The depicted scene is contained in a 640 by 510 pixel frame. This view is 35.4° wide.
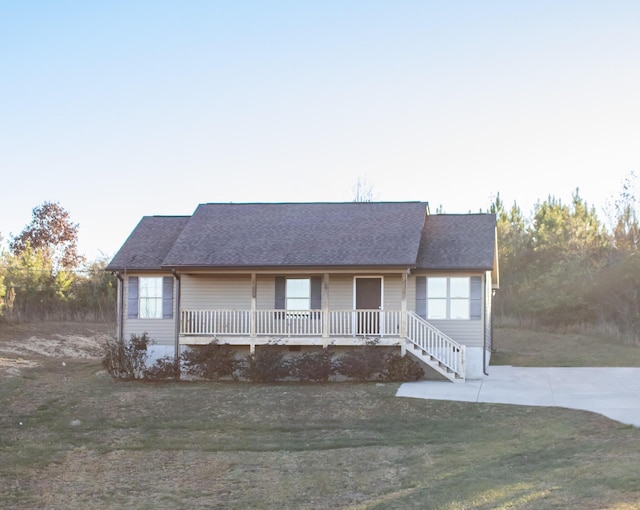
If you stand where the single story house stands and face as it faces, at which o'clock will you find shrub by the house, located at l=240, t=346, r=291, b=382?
The shrub by the house is roughly at 1 o'clock from the single story house.

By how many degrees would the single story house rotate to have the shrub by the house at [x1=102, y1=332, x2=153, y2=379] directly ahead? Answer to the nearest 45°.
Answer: approximately 90° to its right

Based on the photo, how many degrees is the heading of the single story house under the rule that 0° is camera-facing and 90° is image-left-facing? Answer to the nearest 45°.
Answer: approximately 0°

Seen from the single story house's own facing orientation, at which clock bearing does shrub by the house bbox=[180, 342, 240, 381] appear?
The shrub by the house is roughly at 2 o'clock from the single story house.
